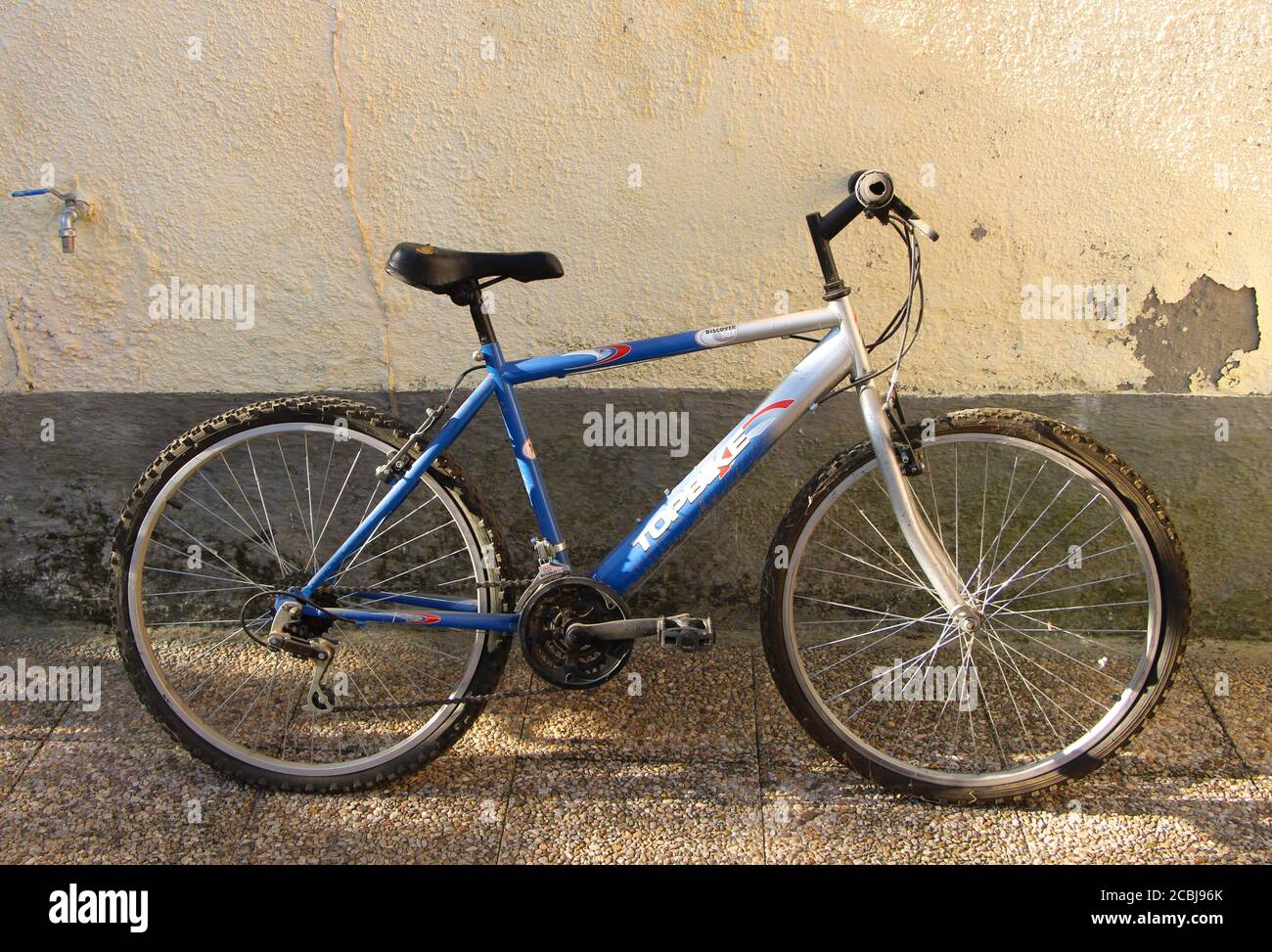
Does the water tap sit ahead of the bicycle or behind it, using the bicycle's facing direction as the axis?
behind

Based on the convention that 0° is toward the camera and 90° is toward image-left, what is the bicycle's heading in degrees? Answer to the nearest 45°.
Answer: approximately 270°
